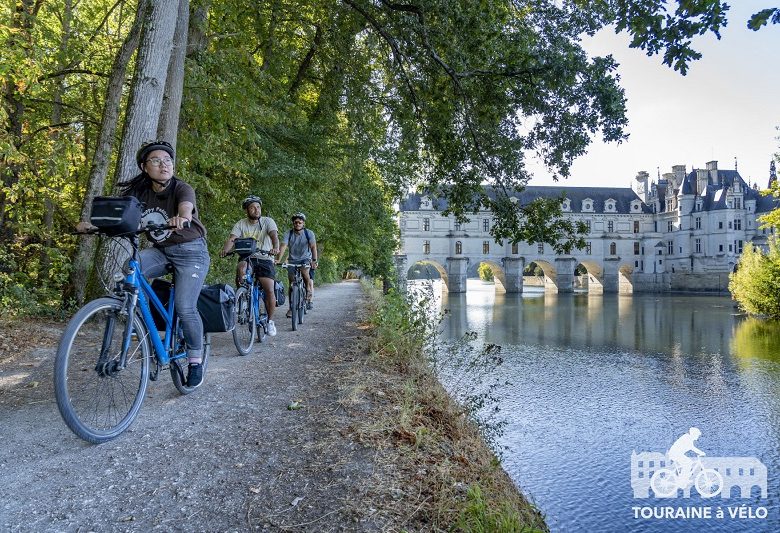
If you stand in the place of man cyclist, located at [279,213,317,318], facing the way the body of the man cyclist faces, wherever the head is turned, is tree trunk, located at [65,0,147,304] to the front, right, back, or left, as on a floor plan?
right

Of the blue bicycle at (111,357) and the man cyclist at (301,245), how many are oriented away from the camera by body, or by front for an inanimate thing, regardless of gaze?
0

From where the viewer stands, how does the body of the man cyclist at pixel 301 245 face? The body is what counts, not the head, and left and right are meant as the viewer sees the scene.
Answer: facing the viewer

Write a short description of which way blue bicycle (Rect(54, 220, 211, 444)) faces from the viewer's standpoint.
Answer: facing the viewer and to the left of the viewer

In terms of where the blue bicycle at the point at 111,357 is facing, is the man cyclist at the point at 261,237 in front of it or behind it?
behind

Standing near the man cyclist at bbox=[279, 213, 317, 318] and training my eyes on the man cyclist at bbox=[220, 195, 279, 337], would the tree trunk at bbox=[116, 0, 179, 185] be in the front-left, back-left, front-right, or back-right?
front-right

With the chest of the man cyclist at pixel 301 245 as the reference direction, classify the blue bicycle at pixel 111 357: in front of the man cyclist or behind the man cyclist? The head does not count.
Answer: in front

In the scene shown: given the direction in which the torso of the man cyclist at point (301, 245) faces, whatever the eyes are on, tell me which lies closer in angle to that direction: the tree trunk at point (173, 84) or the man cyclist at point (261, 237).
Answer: the man cyclist

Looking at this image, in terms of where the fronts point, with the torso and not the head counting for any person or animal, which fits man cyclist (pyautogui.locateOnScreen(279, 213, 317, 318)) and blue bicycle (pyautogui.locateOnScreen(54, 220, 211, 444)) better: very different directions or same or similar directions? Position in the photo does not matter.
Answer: same or similar directions

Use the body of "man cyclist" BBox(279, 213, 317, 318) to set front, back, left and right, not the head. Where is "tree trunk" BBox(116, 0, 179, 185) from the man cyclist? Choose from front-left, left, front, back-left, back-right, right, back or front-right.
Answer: front-right

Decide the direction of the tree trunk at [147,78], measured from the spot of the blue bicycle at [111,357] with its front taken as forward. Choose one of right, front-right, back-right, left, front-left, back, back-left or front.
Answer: back-right

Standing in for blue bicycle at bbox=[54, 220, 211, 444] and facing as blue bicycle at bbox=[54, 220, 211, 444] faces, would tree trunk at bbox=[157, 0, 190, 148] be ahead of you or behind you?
behind

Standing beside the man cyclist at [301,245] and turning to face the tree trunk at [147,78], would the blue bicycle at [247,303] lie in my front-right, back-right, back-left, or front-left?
front-left
